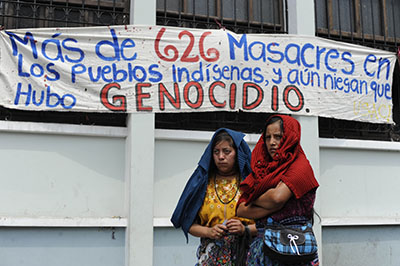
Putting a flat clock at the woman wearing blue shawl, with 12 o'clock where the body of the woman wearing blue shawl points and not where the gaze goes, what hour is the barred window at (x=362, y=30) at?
The barred window is roughly at 7 o'clock from the woman wearing blue shawl.

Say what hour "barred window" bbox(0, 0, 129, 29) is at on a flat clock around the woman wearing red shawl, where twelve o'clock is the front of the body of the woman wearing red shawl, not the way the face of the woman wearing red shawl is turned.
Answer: The barred window is roughly at 3 o'clock from the woman wearing red shawl.

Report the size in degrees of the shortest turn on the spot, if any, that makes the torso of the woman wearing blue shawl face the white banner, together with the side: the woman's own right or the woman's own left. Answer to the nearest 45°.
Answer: approximately 180°

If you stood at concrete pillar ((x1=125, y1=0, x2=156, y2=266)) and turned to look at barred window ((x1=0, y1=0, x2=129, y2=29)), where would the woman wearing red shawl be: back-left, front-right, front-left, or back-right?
back-left

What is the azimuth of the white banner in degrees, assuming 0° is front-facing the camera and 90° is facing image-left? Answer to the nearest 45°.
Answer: approximately 0°

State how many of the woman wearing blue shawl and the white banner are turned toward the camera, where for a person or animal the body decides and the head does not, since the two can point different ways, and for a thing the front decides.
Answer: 2

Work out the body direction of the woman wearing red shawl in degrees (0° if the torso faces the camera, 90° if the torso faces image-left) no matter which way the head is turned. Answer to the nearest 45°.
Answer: approximately 45°

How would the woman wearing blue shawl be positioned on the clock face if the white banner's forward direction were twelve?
The woman wearing blue shawl is roughly at 12 o'clock from the white banner.

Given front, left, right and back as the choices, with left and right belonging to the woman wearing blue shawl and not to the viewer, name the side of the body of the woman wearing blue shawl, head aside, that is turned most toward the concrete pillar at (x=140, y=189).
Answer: back
